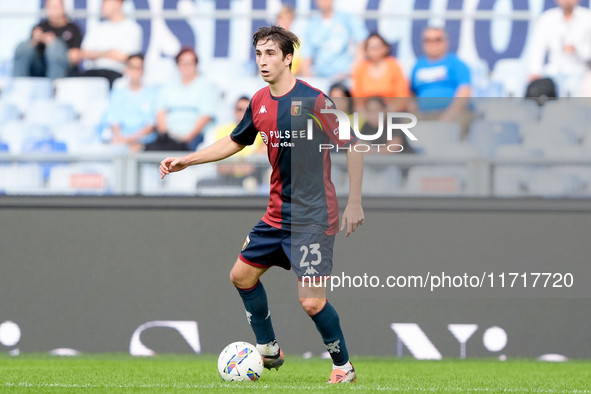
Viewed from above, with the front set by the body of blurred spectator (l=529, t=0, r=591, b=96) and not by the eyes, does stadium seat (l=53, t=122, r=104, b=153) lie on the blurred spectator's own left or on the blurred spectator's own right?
on the blurred spectator's own right

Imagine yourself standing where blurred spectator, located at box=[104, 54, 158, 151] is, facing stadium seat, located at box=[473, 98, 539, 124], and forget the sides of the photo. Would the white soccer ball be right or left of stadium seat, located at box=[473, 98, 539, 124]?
right

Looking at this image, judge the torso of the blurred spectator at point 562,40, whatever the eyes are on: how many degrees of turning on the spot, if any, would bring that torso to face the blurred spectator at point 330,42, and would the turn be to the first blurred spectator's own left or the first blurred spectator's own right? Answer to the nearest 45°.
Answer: approximately 90° to the first blurred spectator's own right

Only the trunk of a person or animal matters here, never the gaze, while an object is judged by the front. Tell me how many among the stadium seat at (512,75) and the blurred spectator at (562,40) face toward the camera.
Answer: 2

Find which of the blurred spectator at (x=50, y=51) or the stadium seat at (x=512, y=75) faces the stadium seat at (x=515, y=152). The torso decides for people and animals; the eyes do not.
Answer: the stadium seat at (x=512, y=75)

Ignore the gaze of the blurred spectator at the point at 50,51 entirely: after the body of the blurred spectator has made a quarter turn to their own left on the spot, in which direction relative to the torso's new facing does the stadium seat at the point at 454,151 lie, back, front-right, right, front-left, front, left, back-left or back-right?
front

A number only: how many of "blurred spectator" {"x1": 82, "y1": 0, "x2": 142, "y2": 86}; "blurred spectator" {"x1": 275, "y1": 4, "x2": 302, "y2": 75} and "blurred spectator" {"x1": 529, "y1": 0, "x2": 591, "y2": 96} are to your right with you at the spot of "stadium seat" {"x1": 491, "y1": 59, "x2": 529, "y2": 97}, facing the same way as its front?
2

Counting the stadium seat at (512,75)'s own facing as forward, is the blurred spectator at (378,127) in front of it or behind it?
in front

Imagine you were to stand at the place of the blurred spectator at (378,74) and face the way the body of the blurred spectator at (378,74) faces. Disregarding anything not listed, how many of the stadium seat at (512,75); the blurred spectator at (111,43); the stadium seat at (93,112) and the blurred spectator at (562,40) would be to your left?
2
